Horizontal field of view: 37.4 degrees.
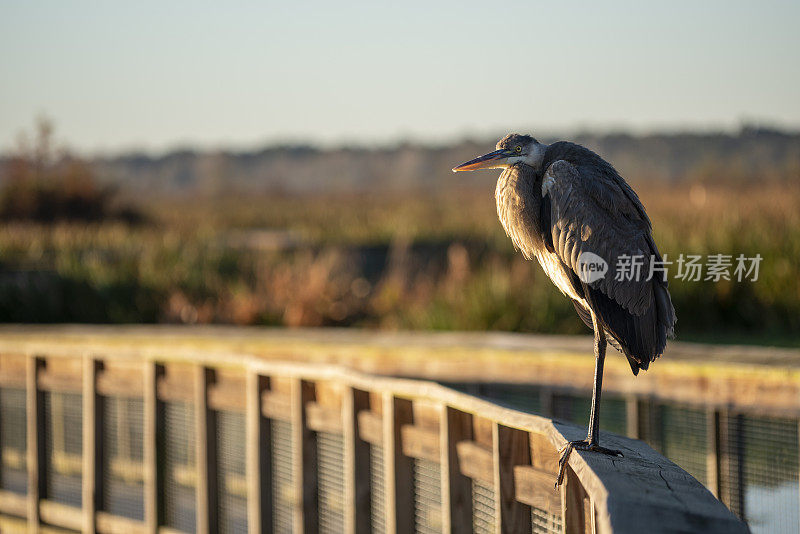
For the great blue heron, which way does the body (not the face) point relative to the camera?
to the viewer's left
